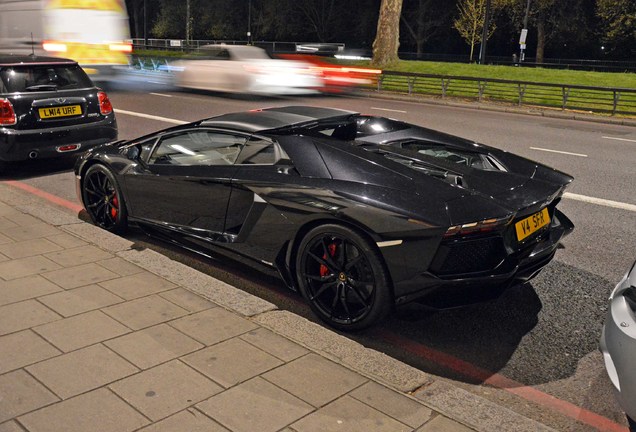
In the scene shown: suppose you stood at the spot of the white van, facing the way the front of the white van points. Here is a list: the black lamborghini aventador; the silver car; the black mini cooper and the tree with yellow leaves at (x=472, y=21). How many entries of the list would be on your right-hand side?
1

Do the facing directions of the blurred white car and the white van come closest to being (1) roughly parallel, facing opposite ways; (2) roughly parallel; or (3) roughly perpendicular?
roughly parallel

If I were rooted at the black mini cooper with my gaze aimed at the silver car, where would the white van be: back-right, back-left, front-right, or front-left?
back-left

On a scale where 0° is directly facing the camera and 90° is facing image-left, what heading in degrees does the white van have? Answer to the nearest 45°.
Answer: approximately 135°

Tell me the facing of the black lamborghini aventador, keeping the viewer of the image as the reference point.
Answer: facing away from the viewer and to the left of the viewer

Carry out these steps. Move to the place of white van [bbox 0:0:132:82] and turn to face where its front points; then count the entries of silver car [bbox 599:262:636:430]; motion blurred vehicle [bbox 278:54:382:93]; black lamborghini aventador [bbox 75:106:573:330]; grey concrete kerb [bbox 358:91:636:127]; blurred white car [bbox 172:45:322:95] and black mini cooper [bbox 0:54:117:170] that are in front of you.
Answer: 0

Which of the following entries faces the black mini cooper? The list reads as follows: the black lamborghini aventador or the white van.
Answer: the black lamborghini aventador

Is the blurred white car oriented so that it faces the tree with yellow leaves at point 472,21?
no

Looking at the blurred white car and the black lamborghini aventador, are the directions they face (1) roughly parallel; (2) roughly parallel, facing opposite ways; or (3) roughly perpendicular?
roughly parallel

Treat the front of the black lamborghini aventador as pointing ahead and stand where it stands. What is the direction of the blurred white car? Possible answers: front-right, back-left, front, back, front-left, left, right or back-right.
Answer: front-right

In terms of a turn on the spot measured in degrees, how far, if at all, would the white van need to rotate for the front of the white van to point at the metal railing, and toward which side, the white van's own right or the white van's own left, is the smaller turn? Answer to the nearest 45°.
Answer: approximately 135° to the white van's own right

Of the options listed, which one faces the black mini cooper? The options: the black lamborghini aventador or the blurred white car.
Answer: the black lamborghini aventador

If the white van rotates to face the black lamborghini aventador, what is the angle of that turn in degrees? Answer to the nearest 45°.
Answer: approximately 135° to its left

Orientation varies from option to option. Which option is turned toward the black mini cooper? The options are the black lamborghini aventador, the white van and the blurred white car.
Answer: the black lamborghini aventador

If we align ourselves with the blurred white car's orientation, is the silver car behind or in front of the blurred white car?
behind

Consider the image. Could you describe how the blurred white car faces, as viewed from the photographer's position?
facing away from the viewer and to the left of the viewer

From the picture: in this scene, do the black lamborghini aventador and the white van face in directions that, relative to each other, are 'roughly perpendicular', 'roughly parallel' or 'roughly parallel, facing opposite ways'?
roughly parallel

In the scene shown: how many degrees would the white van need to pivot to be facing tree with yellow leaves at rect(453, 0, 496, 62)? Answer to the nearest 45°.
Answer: approximately 90° to its right

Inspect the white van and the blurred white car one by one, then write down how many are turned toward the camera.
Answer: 0
